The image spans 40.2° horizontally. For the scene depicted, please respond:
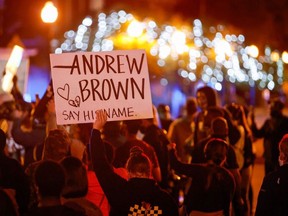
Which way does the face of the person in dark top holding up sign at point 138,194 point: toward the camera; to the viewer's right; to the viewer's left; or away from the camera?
away from the camera

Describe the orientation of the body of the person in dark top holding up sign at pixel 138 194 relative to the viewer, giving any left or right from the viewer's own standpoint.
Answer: facing away from the viewer

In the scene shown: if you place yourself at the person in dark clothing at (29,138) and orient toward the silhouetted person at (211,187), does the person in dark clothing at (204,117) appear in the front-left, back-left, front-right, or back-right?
front-left

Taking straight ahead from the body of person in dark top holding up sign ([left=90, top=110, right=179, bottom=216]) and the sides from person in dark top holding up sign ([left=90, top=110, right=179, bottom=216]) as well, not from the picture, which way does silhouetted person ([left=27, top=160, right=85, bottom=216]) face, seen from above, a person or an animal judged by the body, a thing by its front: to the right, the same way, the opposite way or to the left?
the same way

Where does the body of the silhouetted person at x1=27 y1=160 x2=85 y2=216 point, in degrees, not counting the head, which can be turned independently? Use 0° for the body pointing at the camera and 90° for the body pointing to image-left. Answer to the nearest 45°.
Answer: approximately 180°

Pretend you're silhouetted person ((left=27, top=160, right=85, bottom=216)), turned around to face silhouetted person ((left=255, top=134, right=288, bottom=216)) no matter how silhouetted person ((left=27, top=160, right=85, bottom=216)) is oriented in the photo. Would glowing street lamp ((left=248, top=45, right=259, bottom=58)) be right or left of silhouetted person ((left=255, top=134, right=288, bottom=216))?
left

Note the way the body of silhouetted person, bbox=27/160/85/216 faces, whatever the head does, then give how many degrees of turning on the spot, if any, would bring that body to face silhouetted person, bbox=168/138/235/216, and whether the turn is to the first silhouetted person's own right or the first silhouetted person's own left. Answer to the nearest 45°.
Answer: approximately 45° to the first silhouetted person's own right

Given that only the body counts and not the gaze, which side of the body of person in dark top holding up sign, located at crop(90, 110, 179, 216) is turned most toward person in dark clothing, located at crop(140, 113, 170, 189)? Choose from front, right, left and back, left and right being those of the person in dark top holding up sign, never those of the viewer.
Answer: front

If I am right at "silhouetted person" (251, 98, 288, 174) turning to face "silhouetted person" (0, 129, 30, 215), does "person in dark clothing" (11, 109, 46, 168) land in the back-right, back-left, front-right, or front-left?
front-right

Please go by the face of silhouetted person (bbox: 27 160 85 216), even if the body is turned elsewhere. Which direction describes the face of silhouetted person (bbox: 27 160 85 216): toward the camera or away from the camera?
away from the camera
